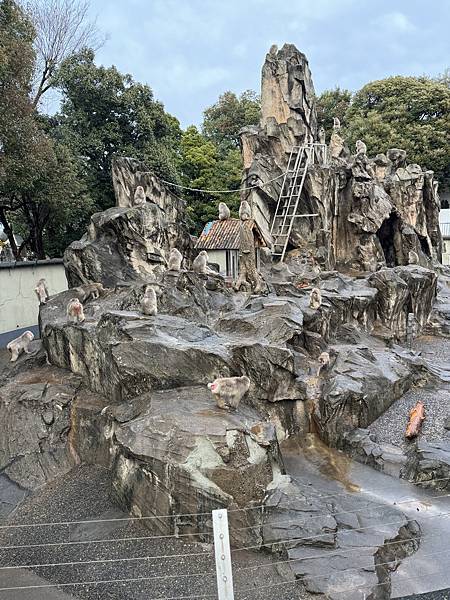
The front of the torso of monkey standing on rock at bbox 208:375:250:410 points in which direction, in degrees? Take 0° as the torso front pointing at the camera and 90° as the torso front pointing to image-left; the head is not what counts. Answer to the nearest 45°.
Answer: approximately 90°

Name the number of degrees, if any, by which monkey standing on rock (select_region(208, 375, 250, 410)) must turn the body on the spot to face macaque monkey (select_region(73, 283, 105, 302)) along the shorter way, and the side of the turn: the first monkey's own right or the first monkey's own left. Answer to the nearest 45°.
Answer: approximately 45° to the first monkey's own right

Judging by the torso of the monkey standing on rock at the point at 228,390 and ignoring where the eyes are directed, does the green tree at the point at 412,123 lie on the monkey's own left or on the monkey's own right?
on the monkey's own right

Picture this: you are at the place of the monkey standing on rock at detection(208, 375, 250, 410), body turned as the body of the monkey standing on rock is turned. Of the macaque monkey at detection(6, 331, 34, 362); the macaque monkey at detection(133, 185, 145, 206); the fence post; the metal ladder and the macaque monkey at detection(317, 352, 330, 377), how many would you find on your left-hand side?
1

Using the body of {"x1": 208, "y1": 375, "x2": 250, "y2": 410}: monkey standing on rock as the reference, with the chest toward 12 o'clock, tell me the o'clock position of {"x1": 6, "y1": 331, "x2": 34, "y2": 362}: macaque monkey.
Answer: The macaque monkey is roughly at 1 o'clock from the monkey standing on rock.

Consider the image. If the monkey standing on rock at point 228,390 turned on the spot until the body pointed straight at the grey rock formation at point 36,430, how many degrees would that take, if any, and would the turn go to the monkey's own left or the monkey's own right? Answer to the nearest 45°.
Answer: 0° — it already faces it

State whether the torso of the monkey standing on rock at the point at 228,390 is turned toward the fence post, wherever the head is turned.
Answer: no

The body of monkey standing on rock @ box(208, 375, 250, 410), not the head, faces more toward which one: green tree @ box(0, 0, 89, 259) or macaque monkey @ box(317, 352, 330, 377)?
the green tree

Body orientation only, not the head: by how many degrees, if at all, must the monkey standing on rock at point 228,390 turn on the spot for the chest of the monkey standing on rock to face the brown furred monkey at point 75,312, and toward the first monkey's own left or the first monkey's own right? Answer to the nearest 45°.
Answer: approximately 45° to the first monkey's own right

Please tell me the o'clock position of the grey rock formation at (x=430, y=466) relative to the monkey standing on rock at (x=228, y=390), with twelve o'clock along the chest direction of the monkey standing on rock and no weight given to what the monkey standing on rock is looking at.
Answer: The grey rock formation is roughly at 6 o'clock from the monkey standing on rock.

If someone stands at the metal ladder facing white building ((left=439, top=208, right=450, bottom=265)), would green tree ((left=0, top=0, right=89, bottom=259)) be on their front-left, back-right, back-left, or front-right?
back-left

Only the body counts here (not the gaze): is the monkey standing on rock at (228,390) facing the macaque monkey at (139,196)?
no

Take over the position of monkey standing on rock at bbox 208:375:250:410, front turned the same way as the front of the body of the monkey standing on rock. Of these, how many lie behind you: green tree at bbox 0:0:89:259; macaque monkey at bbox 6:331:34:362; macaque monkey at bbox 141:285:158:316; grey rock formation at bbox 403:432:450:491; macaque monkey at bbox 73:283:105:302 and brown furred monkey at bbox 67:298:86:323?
1

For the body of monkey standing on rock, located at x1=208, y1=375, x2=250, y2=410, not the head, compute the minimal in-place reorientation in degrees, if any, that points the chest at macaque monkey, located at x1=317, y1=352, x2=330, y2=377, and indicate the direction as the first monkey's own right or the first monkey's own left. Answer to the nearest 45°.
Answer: approximately 135° to the first monkey's own right

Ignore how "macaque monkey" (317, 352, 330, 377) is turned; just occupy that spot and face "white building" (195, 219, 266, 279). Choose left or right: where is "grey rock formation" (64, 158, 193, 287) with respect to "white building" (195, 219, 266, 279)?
left

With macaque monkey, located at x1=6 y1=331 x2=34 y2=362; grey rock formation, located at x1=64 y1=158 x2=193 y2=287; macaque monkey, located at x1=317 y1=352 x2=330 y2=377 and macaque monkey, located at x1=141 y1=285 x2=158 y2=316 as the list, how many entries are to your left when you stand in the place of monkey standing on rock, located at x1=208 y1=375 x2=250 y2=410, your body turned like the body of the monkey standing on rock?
0

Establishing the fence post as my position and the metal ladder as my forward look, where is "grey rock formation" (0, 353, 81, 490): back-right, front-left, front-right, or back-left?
front-left

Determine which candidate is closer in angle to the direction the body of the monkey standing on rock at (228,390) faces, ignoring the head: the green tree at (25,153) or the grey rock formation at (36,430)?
the grey rock formation

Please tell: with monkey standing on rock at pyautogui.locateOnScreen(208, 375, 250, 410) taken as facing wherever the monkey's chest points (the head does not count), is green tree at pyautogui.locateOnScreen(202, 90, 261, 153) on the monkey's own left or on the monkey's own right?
on the monkey's own right
